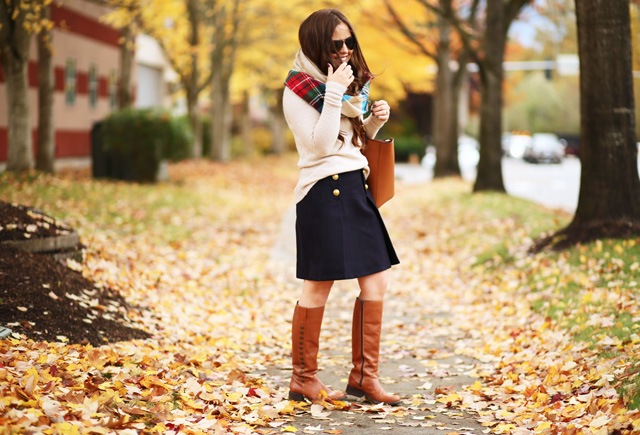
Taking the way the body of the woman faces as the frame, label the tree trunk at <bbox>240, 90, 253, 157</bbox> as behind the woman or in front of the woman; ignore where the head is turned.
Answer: behind

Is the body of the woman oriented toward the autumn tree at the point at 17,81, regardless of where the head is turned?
no

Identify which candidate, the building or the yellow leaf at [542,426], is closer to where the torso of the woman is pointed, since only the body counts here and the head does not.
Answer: the yellow leaf

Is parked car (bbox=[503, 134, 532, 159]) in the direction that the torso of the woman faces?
no

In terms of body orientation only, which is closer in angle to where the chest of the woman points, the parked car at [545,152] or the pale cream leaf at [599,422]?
the pale cream leaf

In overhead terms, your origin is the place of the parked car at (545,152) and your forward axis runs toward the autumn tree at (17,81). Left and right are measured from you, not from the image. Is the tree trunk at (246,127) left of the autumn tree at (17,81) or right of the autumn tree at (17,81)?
right

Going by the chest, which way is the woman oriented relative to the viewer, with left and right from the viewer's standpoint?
facing the viewer and to the right of the viewer

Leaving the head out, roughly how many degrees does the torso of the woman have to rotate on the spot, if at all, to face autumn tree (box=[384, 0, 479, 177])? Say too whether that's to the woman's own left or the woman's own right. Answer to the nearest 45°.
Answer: approximately 135° to the woman's own left

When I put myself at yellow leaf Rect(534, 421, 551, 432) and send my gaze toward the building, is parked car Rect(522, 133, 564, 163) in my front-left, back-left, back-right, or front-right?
front-right

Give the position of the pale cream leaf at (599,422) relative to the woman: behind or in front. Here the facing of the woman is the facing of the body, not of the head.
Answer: in front

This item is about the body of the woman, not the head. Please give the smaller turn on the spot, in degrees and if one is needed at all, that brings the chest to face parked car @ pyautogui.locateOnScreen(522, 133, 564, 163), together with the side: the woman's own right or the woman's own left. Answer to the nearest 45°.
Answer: approximately 135° to the woman's own left
